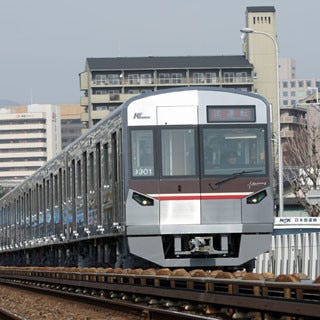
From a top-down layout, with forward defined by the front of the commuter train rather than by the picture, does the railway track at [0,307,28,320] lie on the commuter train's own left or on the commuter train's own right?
on the commuter train's own right

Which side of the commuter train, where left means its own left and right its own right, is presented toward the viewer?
front

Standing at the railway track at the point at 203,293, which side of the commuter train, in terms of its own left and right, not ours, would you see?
front
